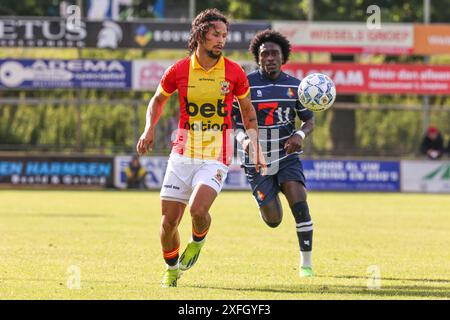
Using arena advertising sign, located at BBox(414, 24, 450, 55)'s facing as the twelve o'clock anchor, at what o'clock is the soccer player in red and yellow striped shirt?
The soccer player in red and yellow striped shirt is roughly at 12 o'clock from the arena advertising sign.

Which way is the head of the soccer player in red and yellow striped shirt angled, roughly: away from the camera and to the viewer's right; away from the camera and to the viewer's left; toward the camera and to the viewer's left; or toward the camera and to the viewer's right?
toward the camera and to the viewer's right

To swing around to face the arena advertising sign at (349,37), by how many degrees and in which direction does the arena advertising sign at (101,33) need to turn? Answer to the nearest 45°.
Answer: approximately 90° to its left

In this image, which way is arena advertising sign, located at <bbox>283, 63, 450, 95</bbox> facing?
toward the camera

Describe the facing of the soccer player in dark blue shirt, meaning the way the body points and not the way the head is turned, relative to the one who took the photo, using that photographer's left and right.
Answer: facing the viewer

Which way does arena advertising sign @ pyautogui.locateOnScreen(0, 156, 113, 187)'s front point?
toward the camera

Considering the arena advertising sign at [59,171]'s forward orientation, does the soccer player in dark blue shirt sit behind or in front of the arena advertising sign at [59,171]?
in front

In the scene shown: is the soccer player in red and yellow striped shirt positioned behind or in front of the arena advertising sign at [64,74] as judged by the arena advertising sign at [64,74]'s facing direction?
in front
